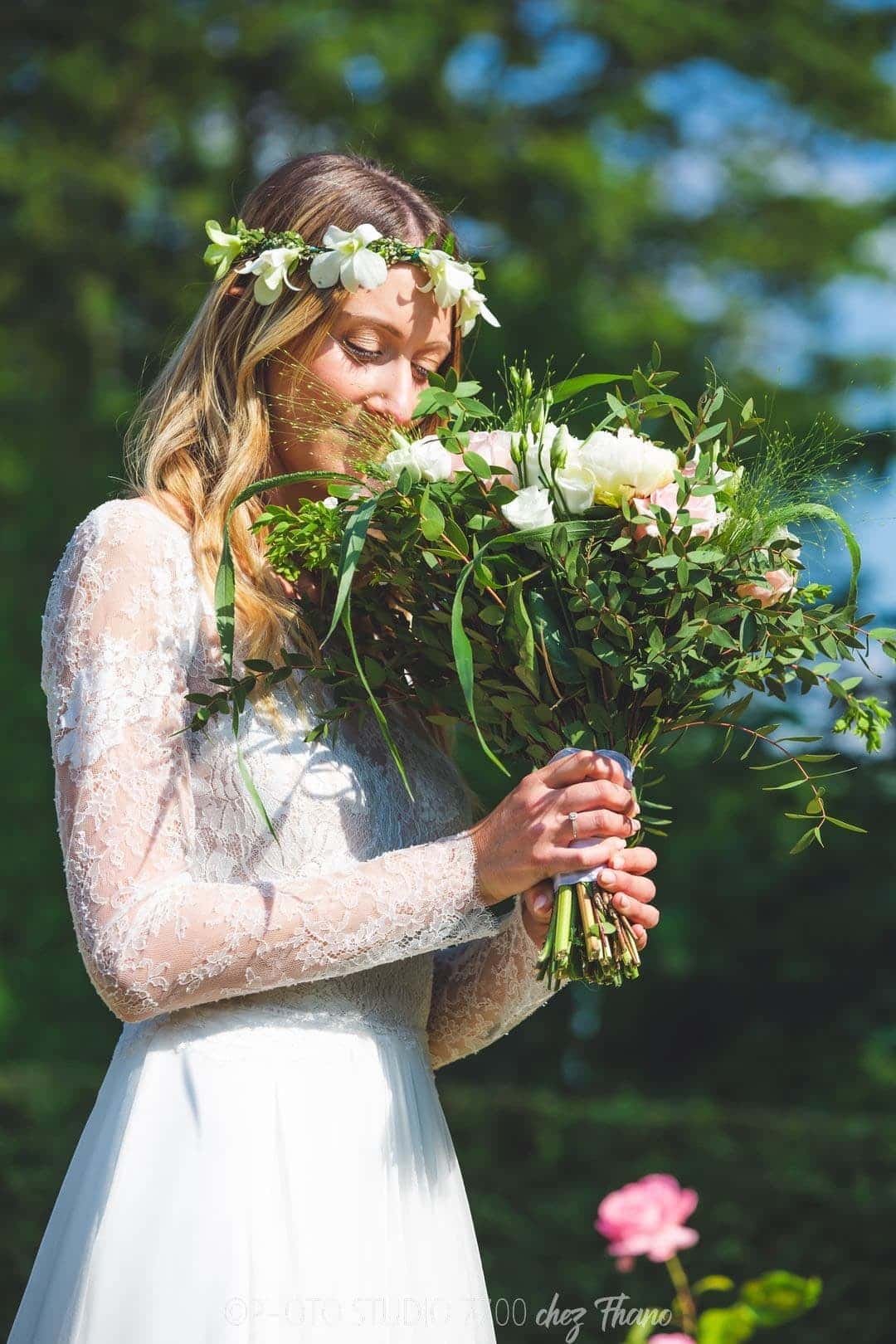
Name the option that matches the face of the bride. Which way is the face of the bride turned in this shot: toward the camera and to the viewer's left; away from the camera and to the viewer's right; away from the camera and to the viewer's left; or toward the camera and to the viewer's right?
toward the camera and to the viewer's right

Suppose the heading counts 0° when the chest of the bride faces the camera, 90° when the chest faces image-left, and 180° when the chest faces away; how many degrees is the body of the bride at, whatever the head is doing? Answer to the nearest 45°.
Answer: approximately 315°
